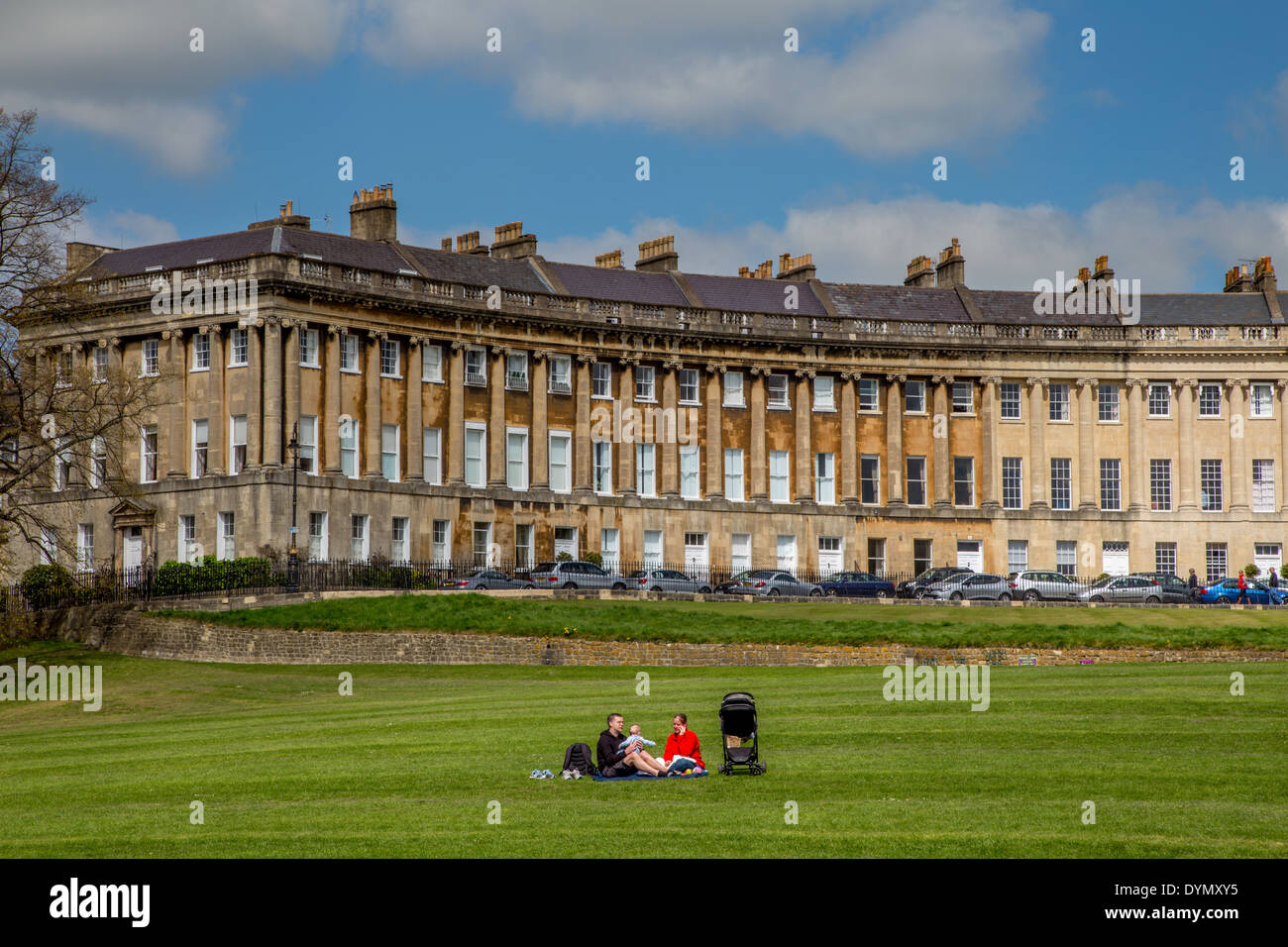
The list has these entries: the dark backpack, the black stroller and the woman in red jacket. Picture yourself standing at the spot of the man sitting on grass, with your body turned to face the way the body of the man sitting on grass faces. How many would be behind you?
1

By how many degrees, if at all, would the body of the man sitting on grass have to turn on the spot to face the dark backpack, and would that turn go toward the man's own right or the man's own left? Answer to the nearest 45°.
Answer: approximately 180°

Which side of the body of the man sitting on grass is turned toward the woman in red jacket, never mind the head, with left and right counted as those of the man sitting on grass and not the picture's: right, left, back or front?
front

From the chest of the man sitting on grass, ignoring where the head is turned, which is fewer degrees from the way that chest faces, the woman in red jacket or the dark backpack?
the woman in red jacket

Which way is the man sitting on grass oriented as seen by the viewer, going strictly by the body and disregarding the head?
to the viewer's right

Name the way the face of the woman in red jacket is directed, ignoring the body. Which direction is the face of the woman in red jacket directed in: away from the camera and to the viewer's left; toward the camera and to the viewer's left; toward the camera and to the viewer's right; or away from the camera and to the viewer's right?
toward the camera and to the viewer's left

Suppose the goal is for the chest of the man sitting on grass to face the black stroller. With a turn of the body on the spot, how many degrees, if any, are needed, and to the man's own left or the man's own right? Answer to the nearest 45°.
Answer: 0° — they already face it
